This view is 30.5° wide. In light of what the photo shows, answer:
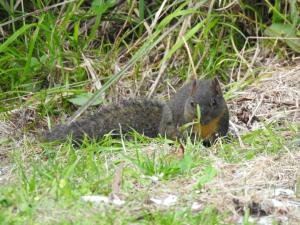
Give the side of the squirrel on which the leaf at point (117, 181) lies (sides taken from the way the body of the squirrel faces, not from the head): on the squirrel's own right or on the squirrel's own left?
on the squirrel's own right

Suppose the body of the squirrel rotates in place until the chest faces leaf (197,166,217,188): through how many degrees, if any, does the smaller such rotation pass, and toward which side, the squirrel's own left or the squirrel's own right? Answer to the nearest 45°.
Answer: approximately 45° to the squirrel's own right

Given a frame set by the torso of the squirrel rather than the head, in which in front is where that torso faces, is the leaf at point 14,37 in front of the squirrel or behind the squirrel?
behind

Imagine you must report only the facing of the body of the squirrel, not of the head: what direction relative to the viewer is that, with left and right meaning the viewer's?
facing the viewer and to the right of the viewer

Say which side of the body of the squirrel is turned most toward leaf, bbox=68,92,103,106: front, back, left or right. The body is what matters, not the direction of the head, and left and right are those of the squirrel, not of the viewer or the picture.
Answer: back

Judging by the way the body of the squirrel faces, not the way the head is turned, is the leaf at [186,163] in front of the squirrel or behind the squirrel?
in front

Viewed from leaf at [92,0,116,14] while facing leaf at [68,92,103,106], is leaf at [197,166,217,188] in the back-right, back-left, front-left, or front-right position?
front-left
